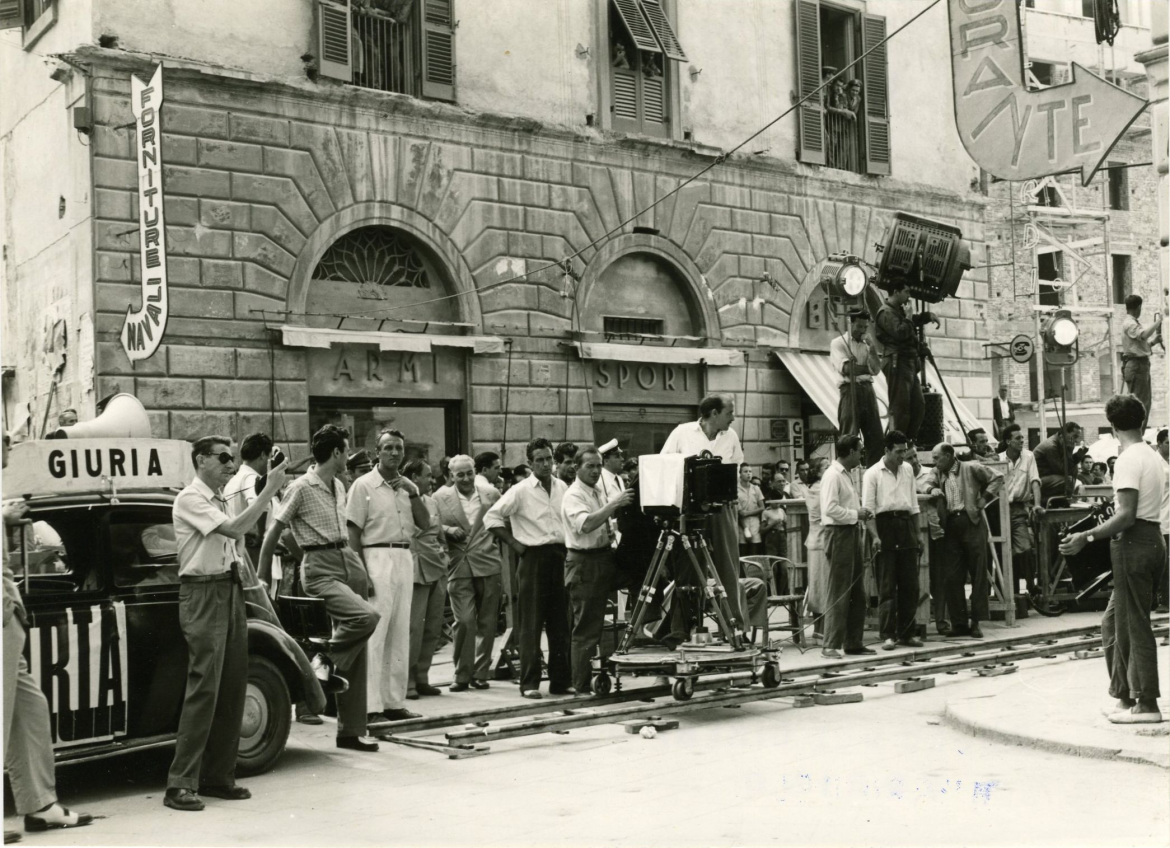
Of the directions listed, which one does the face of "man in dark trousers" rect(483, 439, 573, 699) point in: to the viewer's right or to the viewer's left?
to the viewer's right

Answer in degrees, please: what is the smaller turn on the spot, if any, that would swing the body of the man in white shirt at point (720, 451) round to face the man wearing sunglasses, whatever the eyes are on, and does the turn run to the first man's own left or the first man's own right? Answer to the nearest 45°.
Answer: approximately 90° to the first man's own right

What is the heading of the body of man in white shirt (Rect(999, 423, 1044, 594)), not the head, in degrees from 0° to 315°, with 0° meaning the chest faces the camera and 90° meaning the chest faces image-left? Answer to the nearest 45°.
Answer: approximately 0°

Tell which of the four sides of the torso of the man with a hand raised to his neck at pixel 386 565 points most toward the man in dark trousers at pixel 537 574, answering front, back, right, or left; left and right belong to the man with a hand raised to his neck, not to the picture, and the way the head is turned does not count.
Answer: left

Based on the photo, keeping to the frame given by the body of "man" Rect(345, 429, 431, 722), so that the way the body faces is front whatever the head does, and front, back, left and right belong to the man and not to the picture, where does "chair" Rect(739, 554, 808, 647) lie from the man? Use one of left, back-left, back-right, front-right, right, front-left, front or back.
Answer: left
